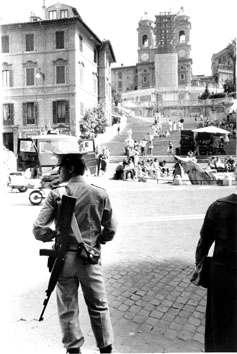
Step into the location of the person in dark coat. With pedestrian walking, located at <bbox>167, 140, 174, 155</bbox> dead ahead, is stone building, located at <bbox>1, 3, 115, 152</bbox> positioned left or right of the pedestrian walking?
left

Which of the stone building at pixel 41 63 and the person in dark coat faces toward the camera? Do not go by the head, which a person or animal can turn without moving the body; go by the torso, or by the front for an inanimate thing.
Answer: the stone building

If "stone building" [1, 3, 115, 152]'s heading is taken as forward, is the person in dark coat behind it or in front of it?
in front

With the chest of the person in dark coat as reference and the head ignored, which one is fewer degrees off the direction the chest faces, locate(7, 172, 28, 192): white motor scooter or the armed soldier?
the white motor scooter

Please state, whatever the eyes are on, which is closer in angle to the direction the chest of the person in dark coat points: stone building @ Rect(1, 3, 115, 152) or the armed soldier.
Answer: the stone building

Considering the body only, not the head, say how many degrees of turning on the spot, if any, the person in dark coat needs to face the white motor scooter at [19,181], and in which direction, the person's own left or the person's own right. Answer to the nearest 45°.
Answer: approximately 45° to the person's own left

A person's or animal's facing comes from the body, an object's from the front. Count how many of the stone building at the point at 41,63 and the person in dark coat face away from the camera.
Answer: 1

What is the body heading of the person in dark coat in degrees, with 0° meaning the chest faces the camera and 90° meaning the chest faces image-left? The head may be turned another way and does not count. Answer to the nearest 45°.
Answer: approximately 180°

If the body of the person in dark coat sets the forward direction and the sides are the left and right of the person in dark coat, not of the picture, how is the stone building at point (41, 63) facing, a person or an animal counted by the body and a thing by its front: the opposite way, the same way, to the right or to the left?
the opposite way

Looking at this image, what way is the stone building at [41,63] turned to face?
toward the camera
